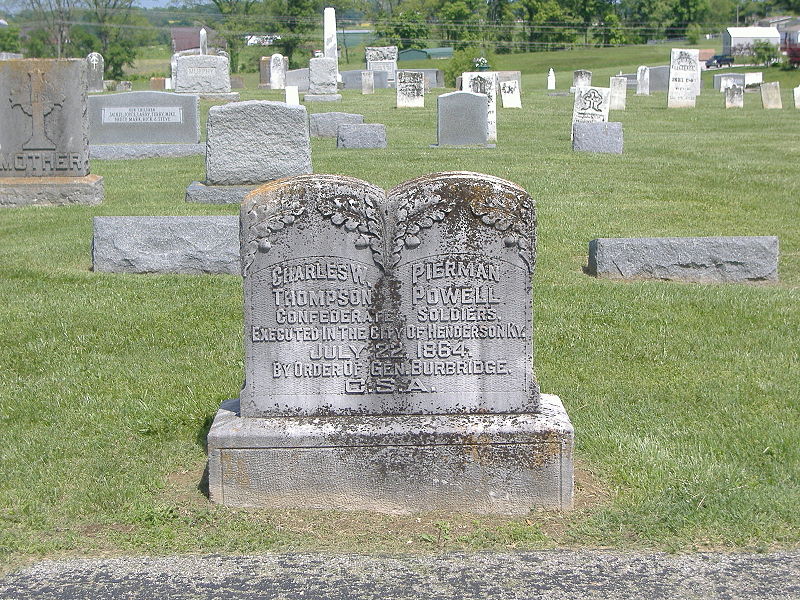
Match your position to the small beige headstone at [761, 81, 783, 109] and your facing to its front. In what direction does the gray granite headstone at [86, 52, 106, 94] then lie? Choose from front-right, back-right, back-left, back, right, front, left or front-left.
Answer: right

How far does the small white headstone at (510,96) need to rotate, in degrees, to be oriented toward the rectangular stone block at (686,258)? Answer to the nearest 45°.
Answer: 0° — it already faces it

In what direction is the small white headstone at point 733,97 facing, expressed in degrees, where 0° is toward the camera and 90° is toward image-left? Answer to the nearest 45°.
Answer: approximately 0°

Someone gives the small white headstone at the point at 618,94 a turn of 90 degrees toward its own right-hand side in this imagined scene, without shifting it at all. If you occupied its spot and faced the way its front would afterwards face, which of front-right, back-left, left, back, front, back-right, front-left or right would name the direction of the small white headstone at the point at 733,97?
back

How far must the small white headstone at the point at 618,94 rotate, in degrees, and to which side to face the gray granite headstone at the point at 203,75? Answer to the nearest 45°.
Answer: approximately 90° to its right

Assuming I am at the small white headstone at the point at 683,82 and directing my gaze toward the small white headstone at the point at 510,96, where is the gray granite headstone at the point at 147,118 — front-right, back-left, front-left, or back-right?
front-left

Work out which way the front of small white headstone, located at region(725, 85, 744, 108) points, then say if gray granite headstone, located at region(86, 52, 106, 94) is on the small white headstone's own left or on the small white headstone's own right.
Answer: on the small white headstone's own right

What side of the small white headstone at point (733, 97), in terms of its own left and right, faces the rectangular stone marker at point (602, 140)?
front

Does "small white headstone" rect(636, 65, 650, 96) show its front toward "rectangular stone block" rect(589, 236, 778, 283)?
yes

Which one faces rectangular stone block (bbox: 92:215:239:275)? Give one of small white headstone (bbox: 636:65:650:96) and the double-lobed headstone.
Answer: the small white headstone

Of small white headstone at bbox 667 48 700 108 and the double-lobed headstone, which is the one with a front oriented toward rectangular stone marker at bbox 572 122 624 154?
the small white headstone

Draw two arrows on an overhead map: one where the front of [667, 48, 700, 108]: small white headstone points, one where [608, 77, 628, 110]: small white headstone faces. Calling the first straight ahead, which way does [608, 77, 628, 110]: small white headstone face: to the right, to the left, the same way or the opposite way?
the same way

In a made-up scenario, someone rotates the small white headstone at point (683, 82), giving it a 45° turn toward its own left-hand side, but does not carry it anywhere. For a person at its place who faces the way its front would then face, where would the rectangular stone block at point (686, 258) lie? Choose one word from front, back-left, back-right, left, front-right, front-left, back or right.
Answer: front-right

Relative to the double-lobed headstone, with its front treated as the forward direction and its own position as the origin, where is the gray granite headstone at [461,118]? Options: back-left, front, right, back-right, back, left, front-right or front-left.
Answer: back

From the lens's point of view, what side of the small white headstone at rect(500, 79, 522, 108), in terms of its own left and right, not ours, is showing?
front

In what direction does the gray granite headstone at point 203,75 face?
toward the camera

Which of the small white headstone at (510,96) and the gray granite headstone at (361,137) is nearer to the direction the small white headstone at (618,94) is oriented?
the gray granite headstone

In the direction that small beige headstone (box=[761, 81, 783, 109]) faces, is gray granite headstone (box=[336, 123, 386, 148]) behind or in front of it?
in front

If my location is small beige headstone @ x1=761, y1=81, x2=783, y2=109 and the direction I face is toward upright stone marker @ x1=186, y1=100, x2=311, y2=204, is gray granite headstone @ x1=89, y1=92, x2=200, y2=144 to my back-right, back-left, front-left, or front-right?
front-right

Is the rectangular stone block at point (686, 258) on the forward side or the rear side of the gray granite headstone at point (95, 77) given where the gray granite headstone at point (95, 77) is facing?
on the forward side

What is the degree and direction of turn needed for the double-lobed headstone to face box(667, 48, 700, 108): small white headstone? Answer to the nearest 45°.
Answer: approximately 180°

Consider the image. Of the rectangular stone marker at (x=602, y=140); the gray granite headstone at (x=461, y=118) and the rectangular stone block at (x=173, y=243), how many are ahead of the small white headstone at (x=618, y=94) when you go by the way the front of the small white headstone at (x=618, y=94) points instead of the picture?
3
